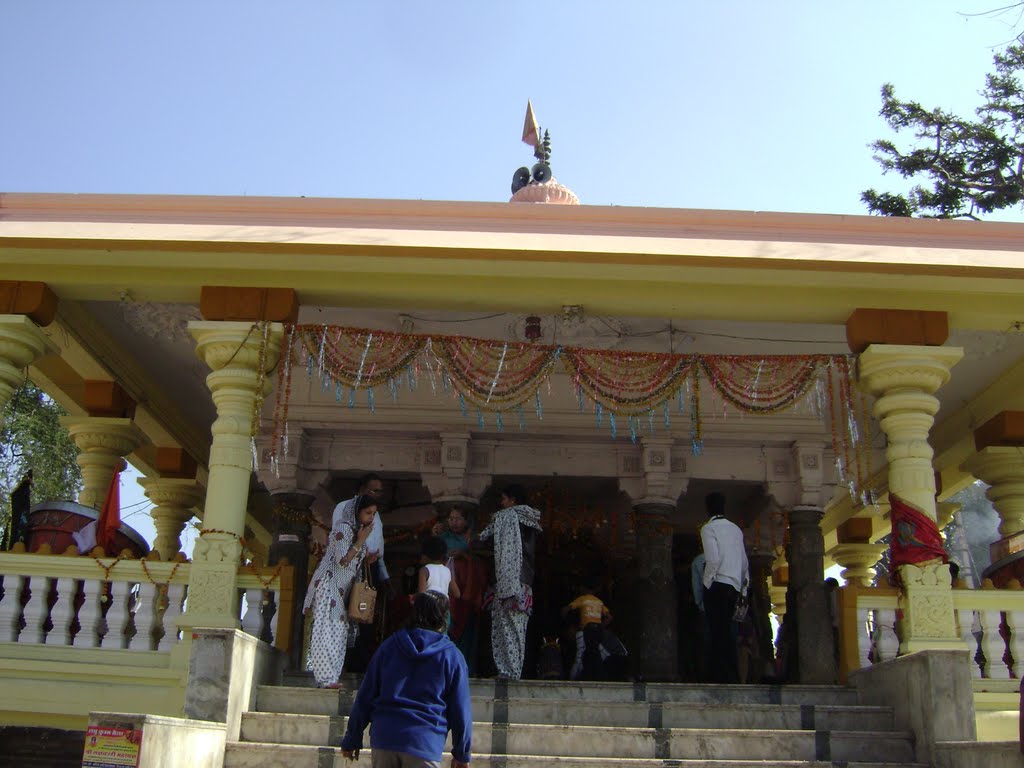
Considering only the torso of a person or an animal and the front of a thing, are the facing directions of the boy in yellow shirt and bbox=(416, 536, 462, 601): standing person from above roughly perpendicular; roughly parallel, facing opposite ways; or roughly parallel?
roughly parallel

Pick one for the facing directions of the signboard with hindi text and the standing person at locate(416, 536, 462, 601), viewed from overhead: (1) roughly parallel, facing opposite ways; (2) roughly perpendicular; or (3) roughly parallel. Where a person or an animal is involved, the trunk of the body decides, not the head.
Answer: roughly parallel, facing opposite ways

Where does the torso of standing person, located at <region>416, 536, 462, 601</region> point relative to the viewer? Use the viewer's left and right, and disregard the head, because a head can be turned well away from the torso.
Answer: facing away from the viewer

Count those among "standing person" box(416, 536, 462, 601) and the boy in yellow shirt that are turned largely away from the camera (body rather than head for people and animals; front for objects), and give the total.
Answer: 2

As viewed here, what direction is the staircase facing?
toward the camera

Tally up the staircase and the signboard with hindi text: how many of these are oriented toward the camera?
2

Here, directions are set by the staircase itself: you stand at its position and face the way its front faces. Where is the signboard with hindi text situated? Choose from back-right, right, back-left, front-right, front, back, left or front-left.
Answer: front-right

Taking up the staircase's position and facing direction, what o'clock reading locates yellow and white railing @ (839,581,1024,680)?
The yellow and white railing is roughly at 8 o'clock from the staircase.

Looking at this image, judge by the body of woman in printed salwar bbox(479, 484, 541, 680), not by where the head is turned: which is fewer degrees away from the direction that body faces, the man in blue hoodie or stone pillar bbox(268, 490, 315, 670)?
the stone pillar

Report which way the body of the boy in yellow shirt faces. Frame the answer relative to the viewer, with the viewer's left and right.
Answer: facing away from the viewer

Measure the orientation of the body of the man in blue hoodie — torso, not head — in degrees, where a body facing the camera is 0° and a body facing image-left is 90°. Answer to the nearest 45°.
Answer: approximately 180°
